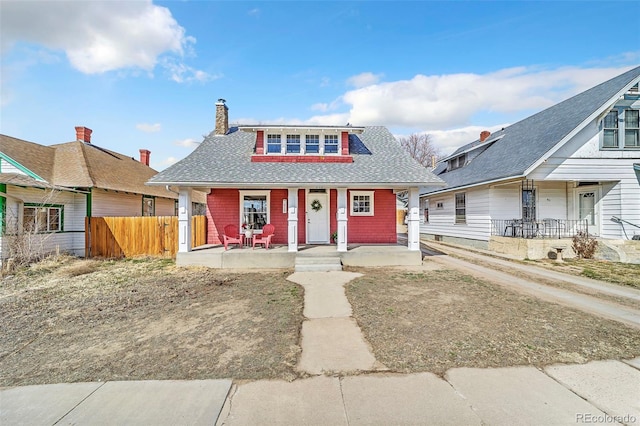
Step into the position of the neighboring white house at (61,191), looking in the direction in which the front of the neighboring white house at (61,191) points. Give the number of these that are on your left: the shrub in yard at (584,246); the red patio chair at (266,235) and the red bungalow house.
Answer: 3

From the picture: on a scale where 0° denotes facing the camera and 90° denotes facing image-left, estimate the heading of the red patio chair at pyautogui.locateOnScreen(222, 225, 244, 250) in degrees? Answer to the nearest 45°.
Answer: approximately 315°

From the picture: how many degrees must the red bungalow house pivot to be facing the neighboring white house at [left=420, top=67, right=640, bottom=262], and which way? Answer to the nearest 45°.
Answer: approximately 90° to its left

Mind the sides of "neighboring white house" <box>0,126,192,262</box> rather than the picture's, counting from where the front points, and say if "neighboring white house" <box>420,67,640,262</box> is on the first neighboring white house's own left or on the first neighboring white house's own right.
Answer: on the first neighboring white house's own left

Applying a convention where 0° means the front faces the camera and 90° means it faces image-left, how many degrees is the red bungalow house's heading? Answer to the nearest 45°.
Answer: approximately 0°

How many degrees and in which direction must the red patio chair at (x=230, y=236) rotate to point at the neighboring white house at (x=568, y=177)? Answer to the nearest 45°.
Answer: approximately 45° to its left

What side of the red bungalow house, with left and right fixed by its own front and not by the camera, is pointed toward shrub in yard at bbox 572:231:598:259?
left

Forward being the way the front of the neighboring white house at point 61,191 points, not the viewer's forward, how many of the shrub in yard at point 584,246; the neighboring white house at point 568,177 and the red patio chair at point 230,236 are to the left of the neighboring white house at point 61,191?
3
